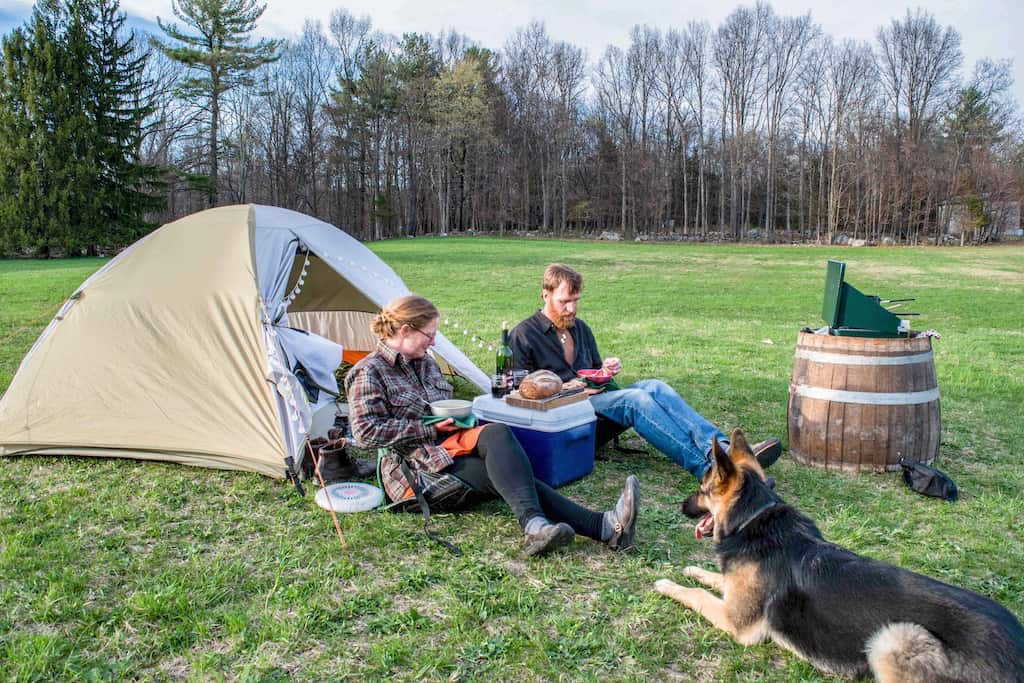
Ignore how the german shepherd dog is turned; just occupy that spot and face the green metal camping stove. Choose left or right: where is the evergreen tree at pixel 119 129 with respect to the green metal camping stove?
left

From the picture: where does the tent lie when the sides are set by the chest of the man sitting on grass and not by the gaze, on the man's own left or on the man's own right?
on the man's own right

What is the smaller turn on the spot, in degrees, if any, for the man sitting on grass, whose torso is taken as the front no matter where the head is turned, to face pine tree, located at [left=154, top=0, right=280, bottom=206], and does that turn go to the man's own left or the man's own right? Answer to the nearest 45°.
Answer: approximately 180°

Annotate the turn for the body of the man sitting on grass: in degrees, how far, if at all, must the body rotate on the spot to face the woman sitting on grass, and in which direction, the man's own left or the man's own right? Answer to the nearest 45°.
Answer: approximately 90° to the man's own right

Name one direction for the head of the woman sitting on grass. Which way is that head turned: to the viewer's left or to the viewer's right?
to the viewer's right

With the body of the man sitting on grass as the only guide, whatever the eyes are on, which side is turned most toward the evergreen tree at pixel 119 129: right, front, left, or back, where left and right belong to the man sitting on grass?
back

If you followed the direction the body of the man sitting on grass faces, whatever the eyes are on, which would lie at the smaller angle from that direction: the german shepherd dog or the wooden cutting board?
the german shepherd dog

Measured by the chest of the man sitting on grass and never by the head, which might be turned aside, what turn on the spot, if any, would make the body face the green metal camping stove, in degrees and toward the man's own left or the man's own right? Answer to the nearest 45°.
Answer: approximately 45° to the man's own left

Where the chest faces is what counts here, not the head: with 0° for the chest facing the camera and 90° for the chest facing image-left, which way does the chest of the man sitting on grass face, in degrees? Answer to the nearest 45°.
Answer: approximately 315°

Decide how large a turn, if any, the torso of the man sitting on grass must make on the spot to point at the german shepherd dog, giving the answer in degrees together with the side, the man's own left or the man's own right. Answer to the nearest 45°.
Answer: approximately 45° to the man's own right

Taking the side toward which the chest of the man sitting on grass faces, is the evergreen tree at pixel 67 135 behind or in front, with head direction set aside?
behind
